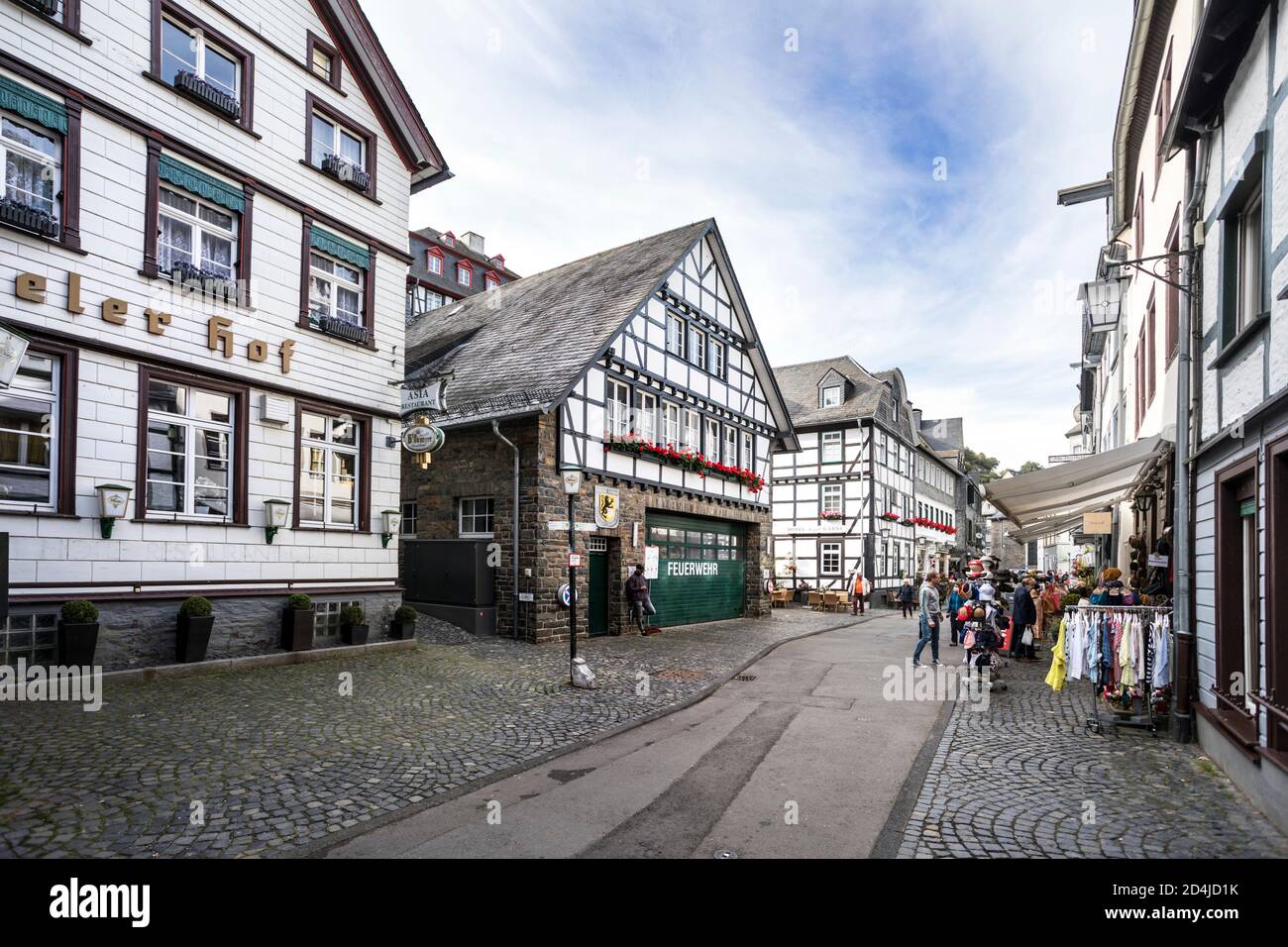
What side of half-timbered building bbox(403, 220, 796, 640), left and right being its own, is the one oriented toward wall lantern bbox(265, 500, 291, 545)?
right

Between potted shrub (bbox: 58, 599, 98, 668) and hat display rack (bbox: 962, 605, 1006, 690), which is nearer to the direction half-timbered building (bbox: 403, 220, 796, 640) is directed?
the hat display rack

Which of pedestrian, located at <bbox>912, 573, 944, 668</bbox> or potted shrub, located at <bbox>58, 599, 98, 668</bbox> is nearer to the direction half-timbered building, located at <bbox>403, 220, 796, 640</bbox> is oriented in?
the pedestrian

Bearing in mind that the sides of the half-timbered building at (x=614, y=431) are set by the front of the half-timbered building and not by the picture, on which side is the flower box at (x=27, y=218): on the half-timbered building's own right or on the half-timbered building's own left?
on the half-timbered building's own right

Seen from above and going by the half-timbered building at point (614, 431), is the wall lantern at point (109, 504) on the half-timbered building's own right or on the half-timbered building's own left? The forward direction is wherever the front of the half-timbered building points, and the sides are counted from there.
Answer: on the half-timbered building's own right

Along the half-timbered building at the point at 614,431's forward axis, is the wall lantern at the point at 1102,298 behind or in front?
in front

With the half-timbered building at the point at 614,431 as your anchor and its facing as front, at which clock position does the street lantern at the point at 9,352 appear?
The street lantern is roughly at 2 o'clock from the half-timbered building.

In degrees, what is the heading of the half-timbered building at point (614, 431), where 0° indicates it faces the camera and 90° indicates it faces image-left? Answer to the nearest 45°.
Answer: approximately 315°

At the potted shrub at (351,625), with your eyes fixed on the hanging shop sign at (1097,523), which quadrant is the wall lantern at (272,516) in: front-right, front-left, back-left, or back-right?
back-right

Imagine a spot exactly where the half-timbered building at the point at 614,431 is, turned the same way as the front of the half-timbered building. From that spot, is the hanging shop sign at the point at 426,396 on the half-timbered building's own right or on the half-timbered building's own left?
on the half-timbered building's own right
